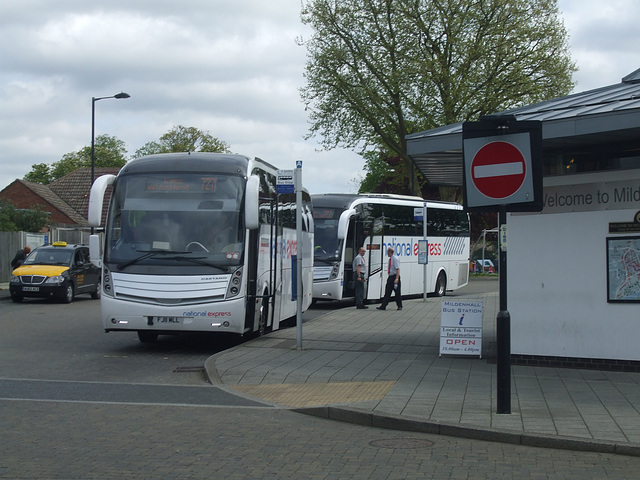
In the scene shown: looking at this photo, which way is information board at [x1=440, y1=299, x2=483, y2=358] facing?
toward the camera

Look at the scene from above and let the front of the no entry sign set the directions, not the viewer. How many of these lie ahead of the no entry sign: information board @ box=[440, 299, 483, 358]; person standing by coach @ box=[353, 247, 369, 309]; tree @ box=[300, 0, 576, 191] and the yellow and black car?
0

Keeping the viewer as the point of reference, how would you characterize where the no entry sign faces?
facing the viewer

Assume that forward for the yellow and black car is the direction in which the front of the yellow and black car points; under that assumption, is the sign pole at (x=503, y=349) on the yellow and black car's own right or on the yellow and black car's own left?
on the yellow and black car's own left

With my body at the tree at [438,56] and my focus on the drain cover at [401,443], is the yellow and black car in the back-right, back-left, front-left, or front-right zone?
front-right

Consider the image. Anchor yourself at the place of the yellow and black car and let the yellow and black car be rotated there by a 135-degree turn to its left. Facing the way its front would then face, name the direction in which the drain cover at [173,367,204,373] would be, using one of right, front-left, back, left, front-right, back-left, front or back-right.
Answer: right

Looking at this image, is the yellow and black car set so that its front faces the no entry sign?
no

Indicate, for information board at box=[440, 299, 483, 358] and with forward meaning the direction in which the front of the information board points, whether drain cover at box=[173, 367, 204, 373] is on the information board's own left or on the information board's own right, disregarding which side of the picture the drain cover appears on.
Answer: on the information board's own right

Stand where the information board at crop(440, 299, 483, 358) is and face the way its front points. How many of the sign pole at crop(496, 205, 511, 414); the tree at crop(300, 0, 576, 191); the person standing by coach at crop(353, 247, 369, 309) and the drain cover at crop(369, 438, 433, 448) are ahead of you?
2

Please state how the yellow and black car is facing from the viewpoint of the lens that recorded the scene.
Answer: facing the viewer and to the left of the viewer

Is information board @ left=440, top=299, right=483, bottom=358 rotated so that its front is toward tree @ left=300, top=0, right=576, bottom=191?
no

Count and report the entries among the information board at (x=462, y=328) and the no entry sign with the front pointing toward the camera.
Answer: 2

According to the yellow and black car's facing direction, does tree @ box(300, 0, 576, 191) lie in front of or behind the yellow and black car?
behind

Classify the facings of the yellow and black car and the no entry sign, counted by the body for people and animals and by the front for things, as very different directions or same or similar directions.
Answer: same or similar directions

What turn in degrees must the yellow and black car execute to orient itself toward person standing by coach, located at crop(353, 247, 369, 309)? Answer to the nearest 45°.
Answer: approximately 90° to its left

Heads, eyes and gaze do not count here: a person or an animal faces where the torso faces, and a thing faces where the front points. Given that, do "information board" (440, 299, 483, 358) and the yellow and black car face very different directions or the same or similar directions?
same or similar directions
